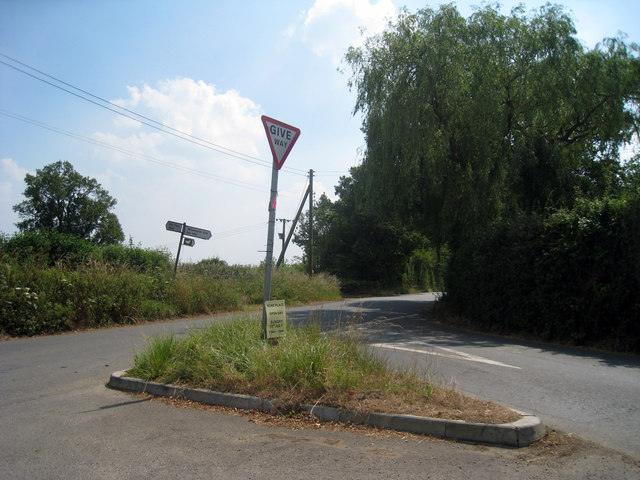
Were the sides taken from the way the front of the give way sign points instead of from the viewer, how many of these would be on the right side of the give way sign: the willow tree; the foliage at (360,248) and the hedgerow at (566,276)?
0

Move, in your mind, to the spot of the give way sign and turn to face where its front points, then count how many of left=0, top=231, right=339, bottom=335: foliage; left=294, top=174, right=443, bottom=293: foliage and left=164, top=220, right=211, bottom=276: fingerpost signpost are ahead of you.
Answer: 0

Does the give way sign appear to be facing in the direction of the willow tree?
no

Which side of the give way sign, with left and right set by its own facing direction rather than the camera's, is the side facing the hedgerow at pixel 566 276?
left

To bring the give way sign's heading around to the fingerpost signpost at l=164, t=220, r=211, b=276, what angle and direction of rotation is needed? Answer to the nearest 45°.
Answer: approximately 135° to its left

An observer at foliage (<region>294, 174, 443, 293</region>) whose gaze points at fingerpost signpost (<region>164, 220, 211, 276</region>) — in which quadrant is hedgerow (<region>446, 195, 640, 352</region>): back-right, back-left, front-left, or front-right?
front-left

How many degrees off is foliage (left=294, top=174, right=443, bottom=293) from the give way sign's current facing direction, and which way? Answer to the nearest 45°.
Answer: approximately 135° to its left

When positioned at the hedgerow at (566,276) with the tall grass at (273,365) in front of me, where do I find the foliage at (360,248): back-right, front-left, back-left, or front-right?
back-right

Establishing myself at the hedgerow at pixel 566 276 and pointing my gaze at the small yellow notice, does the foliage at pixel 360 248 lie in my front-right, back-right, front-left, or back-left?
back-right

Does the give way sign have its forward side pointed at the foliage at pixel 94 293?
no

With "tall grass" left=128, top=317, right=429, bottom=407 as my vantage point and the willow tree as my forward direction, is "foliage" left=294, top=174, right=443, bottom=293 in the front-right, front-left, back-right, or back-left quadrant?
front-left
